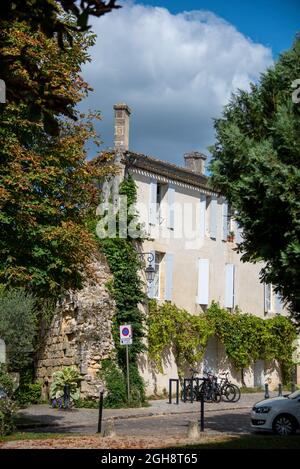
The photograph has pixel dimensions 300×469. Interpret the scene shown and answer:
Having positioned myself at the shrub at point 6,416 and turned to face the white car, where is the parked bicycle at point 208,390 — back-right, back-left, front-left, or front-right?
front-left

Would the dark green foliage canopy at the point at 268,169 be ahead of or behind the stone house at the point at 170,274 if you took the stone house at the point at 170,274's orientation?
ahead

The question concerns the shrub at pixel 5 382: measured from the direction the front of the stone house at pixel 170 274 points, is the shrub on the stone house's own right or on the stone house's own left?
on the stone house's own right

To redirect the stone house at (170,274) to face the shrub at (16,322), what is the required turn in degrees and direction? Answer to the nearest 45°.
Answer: approximately 90° to its right

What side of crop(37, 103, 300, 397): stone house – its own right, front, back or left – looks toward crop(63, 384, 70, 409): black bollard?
right

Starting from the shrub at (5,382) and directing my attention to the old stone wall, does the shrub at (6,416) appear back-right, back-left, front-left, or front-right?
back-right
